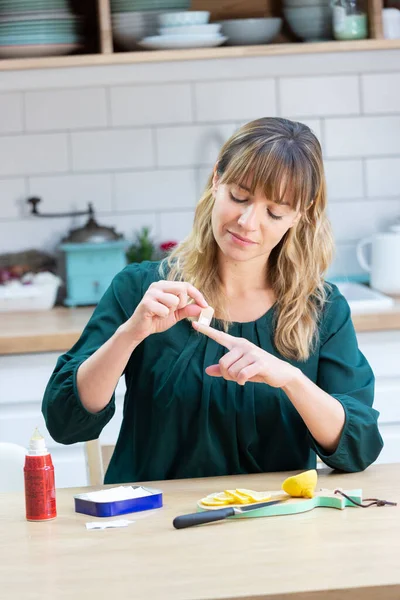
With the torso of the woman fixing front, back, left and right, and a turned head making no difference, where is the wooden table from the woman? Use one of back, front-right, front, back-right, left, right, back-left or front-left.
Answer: front

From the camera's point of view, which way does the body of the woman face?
toward the camera

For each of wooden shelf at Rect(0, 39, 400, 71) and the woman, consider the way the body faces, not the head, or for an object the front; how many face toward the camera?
2

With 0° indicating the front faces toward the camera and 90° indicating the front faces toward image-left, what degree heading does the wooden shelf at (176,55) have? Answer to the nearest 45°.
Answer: approximately 0°

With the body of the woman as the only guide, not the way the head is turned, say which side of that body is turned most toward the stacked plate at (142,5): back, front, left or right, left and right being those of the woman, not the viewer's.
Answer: back

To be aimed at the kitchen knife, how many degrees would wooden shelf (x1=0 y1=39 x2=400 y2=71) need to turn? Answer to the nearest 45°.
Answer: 0° — it already faces it

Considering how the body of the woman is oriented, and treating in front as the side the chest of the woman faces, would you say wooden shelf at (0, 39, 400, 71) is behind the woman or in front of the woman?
behind

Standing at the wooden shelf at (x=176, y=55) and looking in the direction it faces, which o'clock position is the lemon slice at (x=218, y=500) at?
The lemon slice is roughly at 12 o'clock from the wooden shelf.

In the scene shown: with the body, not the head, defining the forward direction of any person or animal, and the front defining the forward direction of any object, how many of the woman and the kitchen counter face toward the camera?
2

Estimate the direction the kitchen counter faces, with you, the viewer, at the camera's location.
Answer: facing the viewer

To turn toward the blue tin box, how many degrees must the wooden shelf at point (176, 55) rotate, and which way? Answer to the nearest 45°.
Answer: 0° — it already faces it
